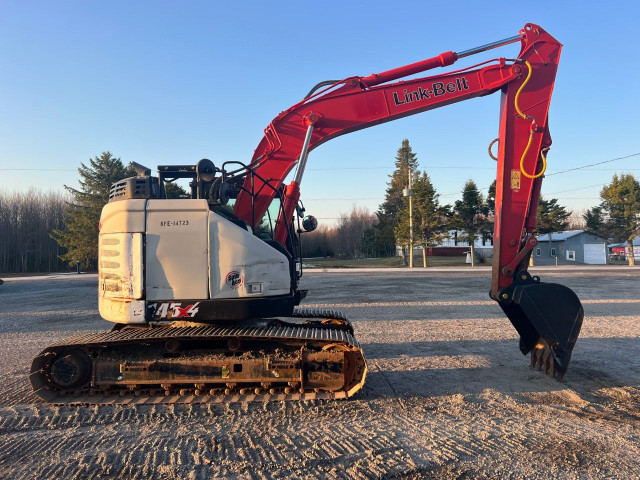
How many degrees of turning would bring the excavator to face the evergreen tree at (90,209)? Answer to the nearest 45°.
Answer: approximately 135° to its left

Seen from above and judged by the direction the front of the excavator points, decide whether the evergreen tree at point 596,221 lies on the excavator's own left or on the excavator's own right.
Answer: on the excavator's own left

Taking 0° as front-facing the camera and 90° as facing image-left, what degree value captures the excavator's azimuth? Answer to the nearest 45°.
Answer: approximately 270°

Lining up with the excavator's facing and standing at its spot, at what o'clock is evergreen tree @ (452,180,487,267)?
The evergreen tree is roughly at 10 o'clock from the excavator.

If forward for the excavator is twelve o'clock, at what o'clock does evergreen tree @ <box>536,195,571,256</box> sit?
The evergreen tree is roughly at 10 o'clock from the excavator.

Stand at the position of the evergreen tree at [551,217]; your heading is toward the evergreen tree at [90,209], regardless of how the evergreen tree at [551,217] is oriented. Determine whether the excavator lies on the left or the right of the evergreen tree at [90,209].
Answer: left

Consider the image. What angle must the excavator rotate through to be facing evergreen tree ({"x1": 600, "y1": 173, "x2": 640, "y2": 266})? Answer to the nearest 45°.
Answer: approximately 45° to its left
